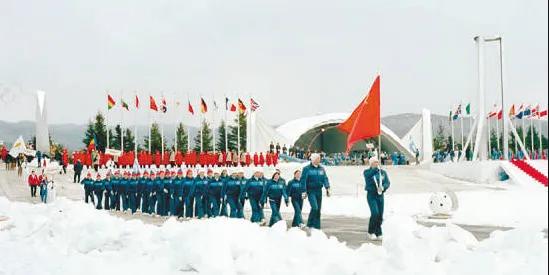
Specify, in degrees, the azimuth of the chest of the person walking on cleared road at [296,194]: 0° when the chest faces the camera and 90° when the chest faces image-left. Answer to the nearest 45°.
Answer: approximately 315°

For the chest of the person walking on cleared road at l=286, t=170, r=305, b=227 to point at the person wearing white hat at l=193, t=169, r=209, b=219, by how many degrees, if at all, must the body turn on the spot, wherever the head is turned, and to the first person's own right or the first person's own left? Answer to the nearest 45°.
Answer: approximately 180°

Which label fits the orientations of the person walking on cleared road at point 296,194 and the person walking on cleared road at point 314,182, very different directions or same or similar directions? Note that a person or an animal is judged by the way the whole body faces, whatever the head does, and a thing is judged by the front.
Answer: same or similar directions

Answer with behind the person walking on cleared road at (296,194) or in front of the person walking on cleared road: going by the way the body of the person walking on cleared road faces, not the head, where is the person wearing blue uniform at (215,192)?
behind

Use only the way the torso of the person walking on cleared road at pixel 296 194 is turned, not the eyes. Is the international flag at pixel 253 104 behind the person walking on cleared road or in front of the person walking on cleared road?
behind

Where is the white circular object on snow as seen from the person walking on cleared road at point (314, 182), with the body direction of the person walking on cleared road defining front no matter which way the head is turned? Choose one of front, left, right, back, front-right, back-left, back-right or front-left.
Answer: left

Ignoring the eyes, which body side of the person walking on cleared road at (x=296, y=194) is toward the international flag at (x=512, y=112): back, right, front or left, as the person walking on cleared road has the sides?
left

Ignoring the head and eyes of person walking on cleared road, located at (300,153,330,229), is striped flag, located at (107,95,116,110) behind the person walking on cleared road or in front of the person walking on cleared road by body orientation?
behind

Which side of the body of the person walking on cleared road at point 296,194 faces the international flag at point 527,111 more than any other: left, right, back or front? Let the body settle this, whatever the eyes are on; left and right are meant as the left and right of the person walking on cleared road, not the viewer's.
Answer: left

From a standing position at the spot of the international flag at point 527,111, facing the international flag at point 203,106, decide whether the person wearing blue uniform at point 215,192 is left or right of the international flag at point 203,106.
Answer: left

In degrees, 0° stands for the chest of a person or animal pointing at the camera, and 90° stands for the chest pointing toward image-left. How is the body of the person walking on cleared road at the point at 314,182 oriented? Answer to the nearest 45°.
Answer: approximately 315°

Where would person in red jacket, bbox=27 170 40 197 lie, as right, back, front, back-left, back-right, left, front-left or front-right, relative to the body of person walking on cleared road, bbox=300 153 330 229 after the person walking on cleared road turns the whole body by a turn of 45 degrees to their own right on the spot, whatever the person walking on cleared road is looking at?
back-right

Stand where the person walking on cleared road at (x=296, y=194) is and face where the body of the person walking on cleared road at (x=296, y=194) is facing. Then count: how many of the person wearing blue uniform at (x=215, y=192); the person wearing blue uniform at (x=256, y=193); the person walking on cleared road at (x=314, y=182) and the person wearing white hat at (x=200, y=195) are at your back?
3

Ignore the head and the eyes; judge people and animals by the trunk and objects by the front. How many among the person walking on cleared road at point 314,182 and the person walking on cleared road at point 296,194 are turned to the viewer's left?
0

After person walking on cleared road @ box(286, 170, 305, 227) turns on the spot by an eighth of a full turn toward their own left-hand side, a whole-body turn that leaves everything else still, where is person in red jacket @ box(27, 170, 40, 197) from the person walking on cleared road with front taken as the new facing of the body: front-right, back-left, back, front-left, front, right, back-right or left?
back-left

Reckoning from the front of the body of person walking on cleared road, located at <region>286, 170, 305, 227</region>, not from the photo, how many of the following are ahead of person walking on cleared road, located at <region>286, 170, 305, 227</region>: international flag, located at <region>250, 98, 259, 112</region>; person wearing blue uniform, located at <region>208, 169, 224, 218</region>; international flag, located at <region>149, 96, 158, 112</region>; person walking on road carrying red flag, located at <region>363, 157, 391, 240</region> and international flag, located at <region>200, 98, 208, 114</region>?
1
